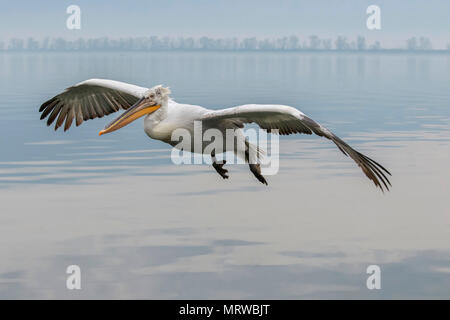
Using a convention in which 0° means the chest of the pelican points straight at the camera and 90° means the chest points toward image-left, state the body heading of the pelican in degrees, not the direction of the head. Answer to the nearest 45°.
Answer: approximately 45°
